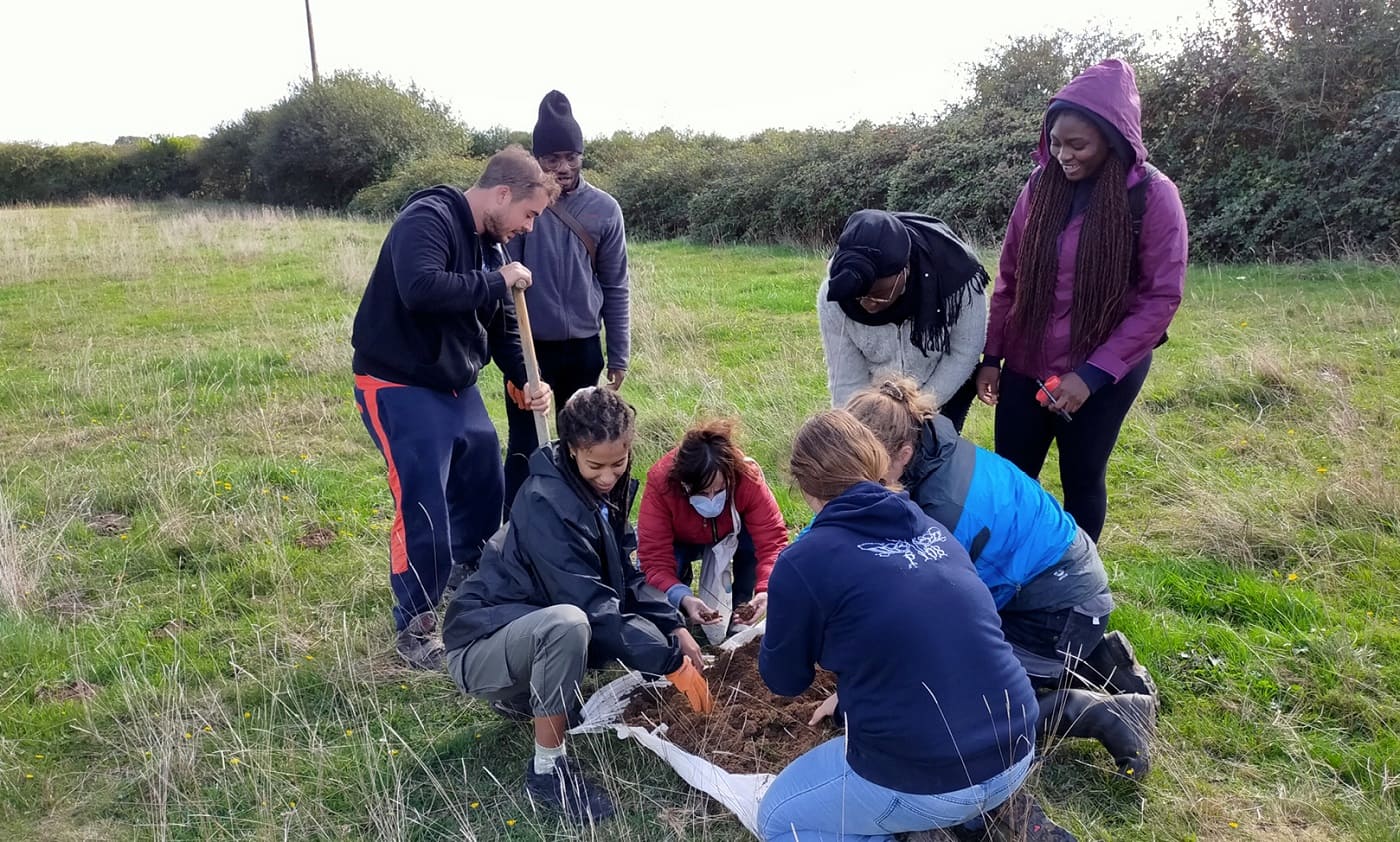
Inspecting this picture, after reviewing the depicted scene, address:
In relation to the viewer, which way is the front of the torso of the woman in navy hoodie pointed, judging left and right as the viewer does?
facing away from the viewer and to the left of the viewer

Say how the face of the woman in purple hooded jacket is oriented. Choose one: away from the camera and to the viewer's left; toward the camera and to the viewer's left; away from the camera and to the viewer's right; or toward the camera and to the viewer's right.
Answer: toward the camera and to the viewer's left

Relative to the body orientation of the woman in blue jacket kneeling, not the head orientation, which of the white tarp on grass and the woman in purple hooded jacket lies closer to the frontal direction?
the white tarp on grass

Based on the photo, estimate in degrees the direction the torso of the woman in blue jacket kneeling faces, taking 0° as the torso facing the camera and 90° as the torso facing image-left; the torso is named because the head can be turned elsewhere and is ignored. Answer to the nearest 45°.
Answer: approximately 90°

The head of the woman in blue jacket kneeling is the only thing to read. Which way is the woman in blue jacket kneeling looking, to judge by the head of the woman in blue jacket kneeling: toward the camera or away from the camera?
away from the camera

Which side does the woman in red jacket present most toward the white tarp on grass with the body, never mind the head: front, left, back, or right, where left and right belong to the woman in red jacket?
front

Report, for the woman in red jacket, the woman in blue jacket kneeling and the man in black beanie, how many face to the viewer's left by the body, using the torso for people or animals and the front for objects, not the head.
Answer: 1

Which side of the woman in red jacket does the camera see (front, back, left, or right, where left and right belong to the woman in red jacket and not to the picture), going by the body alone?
front

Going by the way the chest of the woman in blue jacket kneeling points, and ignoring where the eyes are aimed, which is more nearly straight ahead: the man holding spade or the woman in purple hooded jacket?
the man holding spade

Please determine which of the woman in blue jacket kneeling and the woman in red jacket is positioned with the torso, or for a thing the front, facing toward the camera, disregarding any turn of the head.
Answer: the woman in red jacket

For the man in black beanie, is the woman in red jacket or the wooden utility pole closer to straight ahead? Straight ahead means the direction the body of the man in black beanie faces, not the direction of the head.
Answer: the woman in red jacket

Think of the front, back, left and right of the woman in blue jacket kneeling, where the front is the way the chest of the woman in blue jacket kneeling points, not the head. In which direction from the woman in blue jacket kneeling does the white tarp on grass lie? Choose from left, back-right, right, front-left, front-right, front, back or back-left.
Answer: front

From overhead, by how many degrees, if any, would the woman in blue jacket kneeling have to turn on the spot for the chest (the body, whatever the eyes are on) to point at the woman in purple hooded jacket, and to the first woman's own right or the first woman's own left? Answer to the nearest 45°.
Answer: approximately 90° to the first woman's own right

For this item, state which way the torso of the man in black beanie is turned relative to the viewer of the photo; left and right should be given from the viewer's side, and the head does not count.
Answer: facing the viewer

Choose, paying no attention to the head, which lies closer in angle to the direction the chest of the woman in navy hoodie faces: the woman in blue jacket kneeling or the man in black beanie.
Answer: the man in black beanie

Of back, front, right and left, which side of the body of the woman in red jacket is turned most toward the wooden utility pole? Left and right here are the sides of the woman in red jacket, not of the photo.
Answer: back

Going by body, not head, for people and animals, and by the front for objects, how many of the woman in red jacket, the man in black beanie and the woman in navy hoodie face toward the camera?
2

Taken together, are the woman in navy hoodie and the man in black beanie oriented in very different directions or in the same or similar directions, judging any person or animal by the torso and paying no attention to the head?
very different directions

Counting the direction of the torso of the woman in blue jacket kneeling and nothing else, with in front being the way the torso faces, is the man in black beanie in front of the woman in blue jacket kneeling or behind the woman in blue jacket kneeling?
in front
